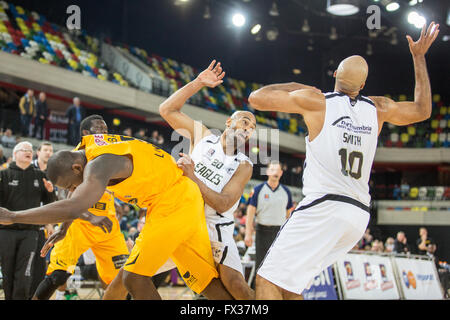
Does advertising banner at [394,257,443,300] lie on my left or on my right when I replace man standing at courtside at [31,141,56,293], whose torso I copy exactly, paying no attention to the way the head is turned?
on my left

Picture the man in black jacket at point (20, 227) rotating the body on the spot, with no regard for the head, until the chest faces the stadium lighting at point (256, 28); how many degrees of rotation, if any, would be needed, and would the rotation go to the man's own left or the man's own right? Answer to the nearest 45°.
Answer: approximately 135° to the man's own left

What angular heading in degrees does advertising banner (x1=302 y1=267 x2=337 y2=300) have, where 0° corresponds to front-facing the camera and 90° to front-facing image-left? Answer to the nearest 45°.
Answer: approximately 0°

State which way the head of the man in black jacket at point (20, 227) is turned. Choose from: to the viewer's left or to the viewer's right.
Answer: to the viewer's right

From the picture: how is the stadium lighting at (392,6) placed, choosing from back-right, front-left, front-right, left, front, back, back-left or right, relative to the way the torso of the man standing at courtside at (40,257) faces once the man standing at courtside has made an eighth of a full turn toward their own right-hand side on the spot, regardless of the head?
back-left

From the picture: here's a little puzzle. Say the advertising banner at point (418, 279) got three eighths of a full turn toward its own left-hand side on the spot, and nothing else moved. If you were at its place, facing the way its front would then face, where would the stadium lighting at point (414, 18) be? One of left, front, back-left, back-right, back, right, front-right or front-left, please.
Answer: front-left

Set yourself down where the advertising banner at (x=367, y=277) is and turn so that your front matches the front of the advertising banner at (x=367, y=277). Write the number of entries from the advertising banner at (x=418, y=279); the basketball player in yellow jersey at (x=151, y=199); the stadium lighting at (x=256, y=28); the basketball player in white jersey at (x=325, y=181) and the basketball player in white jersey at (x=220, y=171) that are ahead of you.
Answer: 3

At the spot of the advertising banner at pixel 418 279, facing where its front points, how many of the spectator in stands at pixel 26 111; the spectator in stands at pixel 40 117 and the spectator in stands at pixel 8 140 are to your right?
3

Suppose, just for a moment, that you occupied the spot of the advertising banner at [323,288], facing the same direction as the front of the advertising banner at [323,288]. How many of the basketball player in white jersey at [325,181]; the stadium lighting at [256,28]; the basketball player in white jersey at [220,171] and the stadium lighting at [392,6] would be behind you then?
2

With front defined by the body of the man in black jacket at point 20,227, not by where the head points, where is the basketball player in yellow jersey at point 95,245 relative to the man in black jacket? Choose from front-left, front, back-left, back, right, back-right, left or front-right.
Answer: front-left
